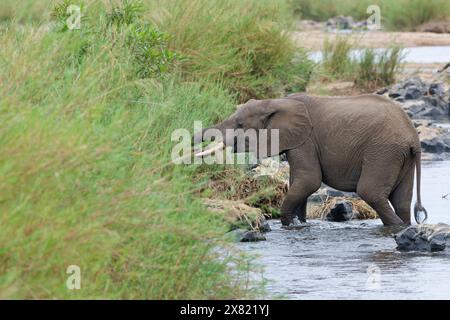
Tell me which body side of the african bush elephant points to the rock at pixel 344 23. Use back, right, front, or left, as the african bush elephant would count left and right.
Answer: right

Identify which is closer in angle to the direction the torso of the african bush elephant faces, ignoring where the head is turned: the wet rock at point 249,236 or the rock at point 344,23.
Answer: the wet rock

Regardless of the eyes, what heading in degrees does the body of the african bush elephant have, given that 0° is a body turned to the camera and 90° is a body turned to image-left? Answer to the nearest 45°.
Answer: approximately 90°

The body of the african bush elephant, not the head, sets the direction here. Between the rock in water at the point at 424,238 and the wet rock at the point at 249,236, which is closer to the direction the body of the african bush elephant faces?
the wet rock

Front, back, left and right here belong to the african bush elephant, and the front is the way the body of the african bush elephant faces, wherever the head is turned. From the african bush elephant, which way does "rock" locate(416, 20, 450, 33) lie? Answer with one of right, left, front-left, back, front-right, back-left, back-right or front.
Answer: right

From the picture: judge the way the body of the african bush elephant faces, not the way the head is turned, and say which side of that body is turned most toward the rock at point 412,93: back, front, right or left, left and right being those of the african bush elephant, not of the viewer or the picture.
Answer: right

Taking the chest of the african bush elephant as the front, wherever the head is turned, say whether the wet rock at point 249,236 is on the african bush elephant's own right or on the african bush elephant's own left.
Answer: on the african bush elephant's own left

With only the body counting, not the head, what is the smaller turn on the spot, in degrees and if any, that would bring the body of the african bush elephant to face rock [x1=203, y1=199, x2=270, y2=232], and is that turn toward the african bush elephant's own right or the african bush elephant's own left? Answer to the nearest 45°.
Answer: approximately 45° to the african bush elephant's own left

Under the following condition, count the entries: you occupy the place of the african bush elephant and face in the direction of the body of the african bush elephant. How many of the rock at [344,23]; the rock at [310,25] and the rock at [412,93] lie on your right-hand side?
3
